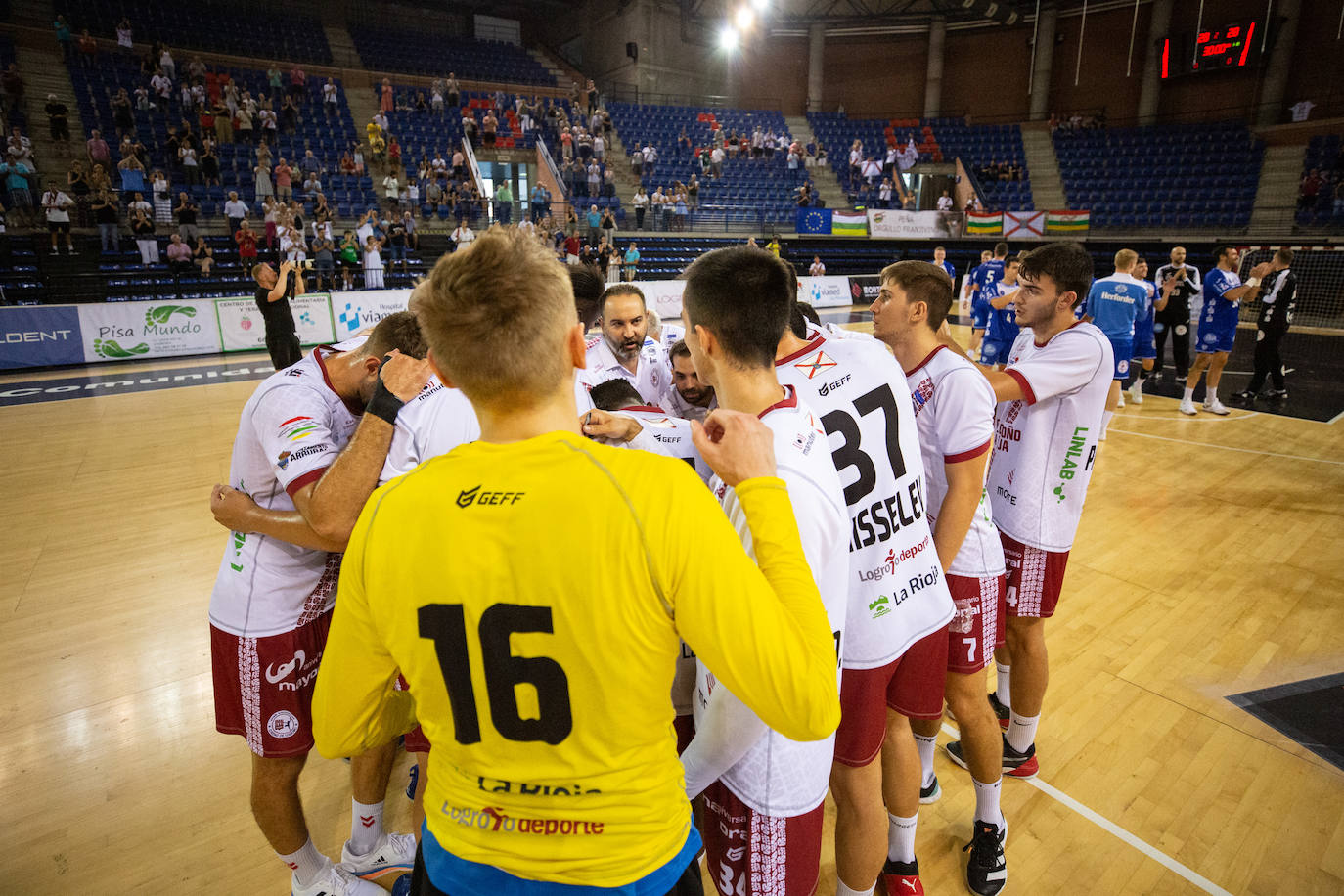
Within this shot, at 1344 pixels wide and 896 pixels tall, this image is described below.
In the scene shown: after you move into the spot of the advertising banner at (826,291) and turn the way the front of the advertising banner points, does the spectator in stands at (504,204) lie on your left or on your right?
on your right

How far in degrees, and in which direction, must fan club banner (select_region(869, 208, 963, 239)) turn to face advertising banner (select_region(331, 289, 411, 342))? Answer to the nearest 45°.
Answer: approximately 45° to its right

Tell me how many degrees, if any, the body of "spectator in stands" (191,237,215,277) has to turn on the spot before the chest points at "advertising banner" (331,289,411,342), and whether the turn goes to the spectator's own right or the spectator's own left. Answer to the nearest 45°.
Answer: approximately 45° to the spectator's own left

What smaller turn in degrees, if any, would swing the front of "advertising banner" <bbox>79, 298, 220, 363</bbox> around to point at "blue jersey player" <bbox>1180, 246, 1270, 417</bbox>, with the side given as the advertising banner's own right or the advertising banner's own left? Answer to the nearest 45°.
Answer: approximately 45° to the advertising banner's own left

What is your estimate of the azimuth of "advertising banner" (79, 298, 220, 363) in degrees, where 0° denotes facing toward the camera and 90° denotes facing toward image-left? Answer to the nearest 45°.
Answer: approximately 0°

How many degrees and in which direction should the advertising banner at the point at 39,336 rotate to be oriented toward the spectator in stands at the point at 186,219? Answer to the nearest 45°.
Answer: approximately 135° to its left
